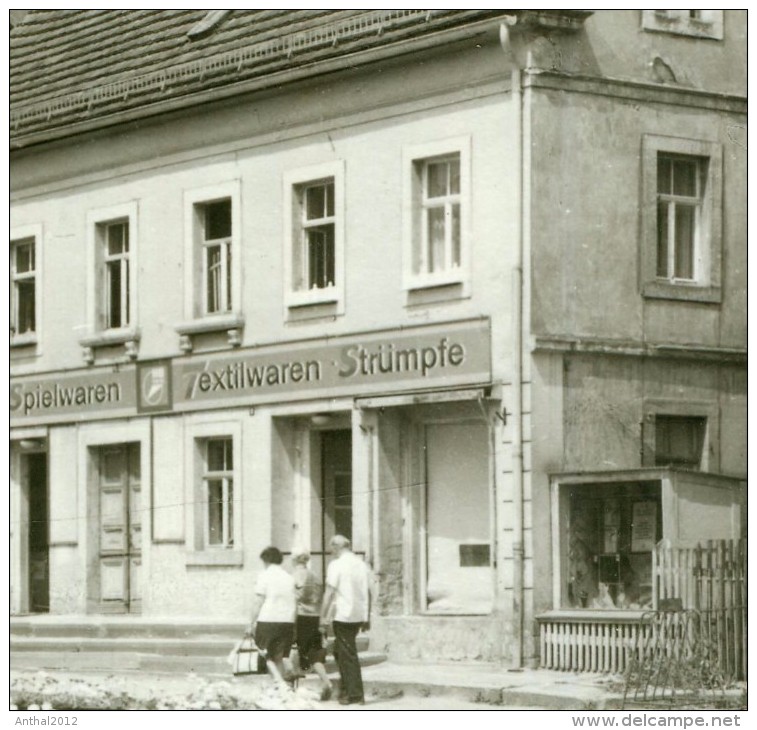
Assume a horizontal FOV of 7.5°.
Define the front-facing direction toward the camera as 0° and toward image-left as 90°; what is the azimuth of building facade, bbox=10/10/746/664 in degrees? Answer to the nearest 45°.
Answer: approximately 45°

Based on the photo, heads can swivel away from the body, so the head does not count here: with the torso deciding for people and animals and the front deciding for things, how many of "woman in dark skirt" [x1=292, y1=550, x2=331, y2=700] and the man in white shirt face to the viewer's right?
0

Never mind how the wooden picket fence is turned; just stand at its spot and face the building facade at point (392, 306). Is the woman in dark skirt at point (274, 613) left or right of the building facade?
left

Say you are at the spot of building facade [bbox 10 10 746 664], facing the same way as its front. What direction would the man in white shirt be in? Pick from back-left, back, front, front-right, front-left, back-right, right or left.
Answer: front-left

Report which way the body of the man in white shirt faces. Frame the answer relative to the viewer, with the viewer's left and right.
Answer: facing away from the viewer and to the left of the viewer

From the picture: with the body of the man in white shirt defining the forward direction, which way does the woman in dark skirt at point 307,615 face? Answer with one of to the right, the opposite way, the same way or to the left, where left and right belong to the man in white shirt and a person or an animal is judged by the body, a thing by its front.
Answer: the same way

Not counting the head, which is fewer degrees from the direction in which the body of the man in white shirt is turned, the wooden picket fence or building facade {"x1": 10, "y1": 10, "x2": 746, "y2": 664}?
the building facade

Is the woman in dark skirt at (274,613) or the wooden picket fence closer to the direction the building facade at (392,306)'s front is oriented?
the woman in dark skirt

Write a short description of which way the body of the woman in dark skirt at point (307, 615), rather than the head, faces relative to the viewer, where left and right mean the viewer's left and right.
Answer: facing away from the viewer and to the left of the viewer

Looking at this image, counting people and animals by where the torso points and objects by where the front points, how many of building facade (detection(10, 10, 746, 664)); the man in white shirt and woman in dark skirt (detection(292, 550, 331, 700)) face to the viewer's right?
0

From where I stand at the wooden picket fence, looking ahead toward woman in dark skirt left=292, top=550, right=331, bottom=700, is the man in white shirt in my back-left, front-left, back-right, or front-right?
front-left
